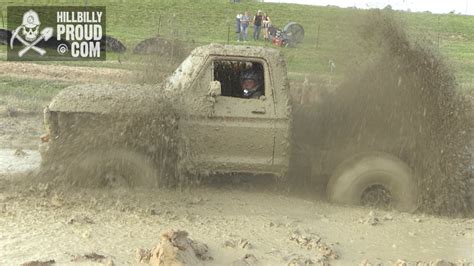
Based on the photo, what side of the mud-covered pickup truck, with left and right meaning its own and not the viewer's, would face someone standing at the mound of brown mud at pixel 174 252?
left

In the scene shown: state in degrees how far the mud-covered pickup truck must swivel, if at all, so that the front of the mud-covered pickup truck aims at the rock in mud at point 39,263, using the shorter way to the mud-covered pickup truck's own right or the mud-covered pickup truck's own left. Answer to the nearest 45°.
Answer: approximately 45° to the mud-covered pickup truck's own left

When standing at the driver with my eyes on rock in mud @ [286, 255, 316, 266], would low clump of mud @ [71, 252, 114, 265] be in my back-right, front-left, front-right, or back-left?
front-right

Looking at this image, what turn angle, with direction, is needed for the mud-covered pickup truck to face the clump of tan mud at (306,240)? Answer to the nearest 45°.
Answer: approximately 135° to its left

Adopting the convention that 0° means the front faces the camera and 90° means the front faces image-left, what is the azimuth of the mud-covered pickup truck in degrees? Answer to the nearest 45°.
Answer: approximately 90°

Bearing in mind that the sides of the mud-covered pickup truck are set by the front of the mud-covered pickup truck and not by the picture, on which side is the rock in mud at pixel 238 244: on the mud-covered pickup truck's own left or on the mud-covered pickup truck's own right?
on the mud-covered pickup truck's own left

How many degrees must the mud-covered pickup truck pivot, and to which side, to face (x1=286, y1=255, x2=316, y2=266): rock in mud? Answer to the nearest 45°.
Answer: approximately 135° to its left

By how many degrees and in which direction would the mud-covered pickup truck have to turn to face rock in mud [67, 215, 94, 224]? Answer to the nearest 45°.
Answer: approximately 45° to its left

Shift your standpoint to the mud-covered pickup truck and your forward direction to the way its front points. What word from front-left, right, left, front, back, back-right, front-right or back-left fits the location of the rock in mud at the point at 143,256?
left

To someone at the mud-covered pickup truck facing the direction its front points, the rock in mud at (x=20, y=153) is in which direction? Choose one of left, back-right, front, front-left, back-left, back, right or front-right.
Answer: front-right

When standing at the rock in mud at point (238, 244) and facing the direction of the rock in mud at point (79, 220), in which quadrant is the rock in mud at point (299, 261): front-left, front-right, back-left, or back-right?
back-left

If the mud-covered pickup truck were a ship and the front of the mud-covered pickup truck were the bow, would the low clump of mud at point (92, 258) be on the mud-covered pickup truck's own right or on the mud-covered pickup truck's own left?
on the mud-covered pickup truck's own left

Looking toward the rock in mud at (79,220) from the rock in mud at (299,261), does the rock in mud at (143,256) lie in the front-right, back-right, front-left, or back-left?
front-left
